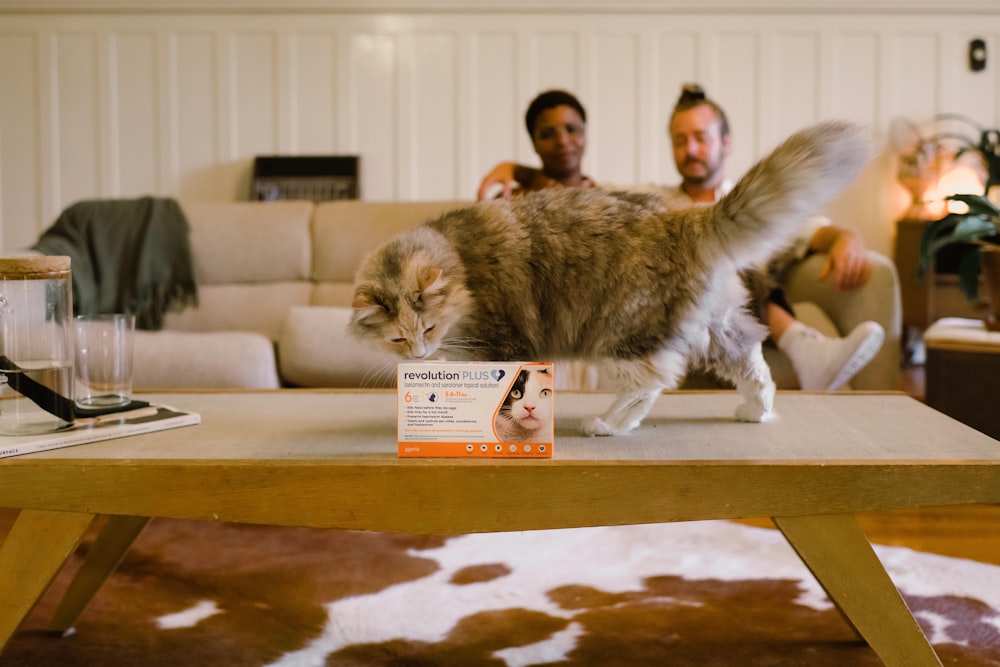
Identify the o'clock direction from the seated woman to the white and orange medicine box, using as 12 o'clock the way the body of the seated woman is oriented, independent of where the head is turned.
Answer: The white and orange medicine box is roughly at 12 o'clock from the seated woman.

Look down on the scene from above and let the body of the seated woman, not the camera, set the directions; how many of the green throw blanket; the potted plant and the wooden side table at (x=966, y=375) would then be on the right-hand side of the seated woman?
1

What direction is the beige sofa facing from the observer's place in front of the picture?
facing the viewer

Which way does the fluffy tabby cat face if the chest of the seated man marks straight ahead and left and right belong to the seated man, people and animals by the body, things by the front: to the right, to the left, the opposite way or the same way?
to the right

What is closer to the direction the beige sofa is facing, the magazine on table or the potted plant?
the magazine on table

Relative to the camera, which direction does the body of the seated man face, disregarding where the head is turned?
toward the camera

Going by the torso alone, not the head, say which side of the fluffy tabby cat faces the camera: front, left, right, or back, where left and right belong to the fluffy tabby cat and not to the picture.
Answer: left

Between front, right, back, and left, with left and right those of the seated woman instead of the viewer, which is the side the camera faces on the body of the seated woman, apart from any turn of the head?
front
